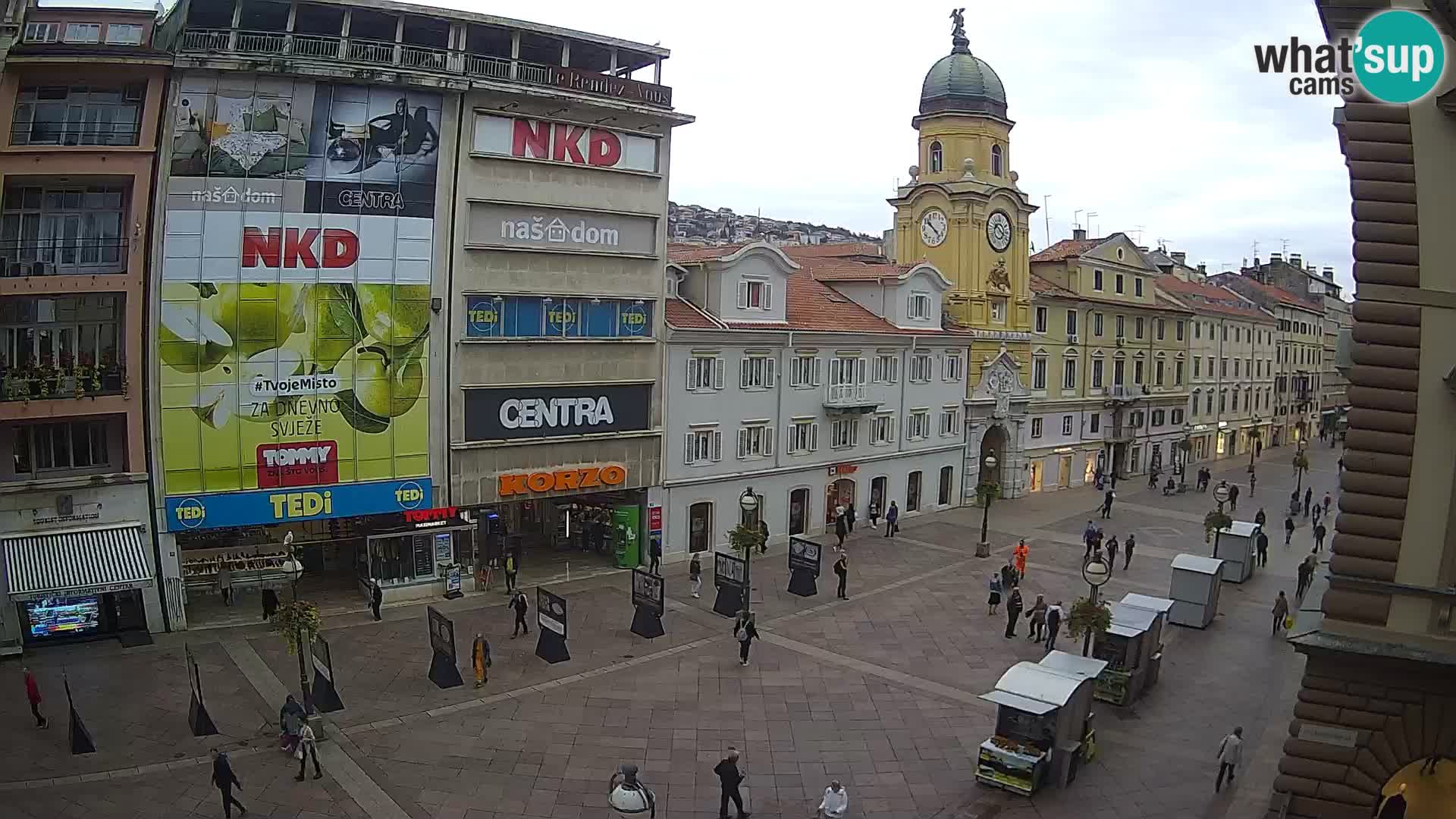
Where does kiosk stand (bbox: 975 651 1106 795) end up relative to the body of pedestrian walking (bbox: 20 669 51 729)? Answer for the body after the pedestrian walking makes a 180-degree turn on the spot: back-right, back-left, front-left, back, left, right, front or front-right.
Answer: front-right

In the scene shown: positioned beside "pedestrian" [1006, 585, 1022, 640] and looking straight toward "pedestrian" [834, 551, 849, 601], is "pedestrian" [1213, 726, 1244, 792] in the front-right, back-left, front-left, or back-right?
back-left

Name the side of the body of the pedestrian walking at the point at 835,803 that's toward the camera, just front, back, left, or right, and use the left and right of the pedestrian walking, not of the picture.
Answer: back

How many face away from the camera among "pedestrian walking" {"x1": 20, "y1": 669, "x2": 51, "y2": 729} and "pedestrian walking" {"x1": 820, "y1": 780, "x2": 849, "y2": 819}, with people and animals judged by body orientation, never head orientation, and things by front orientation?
1
